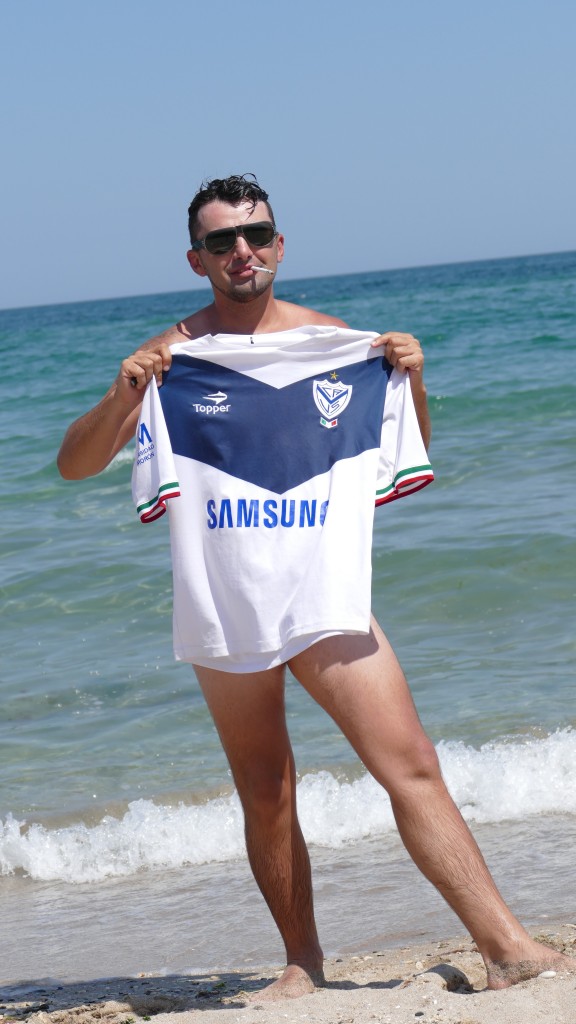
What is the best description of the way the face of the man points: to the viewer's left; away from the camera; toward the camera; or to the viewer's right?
toward the camera

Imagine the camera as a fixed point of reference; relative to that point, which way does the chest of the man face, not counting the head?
toward the camera
